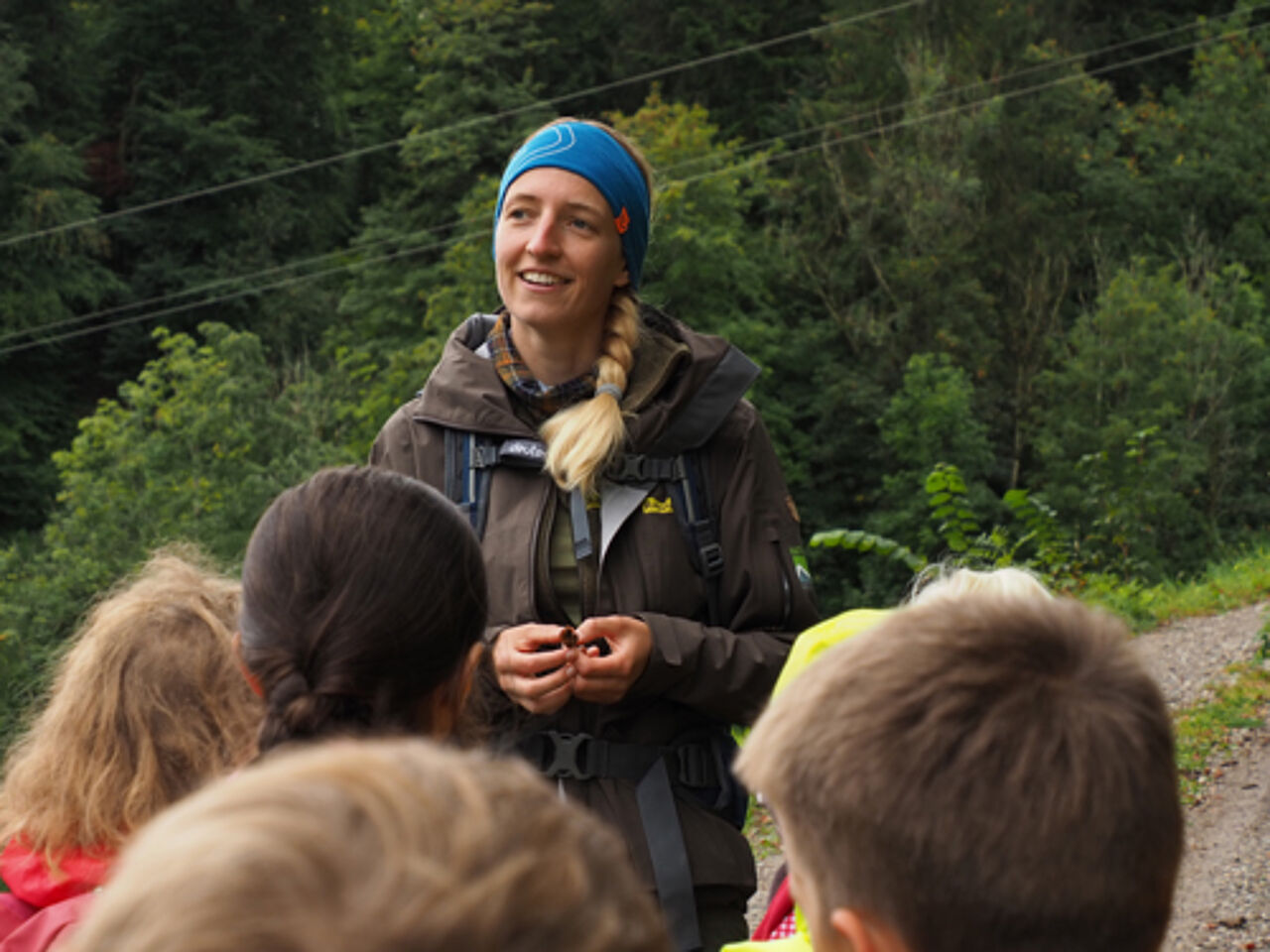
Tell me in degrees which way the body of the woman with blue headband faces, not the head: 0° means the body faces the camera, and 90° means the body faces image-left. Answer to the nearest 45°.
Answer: approximately 45°

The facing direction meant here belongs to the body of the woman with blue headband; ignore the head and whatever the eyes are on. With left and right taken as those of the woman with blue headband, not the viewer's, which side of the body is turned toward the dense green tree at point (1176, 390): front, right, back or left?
back

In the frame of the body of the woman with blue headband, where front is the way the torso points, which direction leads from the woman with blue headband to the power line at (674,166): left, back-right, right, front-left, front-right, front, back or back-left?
back-right

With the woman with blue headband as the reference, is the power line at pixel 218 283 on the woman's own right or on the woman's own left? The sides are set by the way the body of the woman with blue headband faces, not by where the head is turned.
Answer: on the woman's own right

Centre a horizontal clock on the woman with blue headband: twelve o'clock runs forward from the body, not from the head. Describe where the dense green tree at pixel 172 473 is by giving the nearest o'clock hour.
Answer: The dense green tree is roughly at 4 o'clock from the woman with blue headband.

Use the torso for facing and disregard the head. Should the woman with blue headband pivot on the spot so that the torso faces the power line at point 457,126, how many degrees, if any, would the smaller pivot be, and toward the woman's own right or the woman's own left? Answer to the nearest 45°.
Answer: approximately 135° to the woman's own right

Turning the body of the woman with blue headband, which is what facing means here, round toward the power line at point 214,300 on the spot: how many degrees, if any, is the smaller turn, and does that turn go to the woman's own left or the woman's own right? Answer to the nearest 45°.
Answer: approximately 135° to the woman's own right
